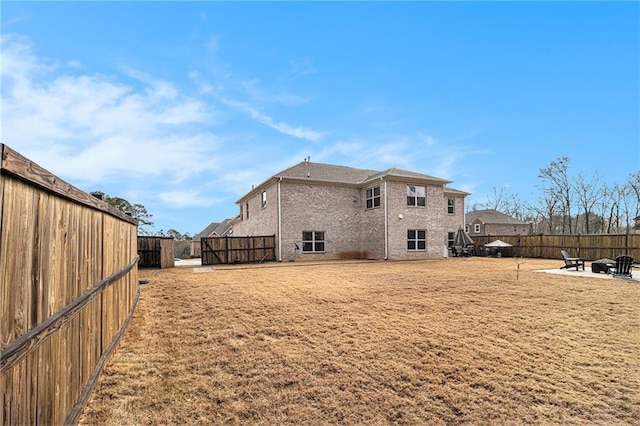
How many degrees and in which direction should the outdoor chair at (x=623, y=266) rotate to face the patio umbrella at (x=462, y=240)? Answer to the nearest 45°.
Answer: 0° — it already faces it

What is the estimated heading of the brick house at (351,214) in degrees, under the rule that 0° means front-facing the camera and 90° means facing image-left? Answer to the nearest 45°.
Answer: approximately 180°

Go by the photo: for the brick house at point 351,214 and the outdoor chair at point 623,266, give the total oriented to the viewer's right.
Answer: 0

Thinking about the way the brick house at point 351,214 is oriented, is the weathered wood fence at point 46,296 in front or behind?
behind

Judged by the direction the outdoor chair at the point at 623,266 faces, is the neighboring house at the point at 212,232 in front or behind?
in front

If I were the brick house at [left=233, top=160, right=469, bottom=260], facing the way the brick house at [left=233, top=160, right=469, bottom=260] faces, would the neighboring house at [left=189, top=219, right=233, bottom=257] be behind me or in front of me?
in front

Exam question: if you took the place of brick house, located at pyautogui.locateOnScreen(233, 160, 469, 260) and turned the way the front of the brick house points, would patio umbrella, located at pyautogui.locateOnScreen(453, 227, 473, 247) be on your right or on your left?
on your right

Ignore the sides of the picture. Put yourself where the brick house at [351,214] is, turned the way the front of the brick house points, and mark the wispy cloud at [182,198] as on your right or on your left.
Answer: on your left

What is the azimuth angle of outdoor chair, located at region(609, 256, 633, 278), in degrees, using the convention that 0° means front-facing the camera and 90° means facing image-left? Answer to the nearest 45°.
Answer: approximately 135°

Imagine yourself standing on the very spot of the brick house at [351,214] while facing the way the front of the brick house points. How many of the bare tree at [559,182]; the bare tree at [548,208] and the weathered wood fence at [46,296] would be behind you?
1
